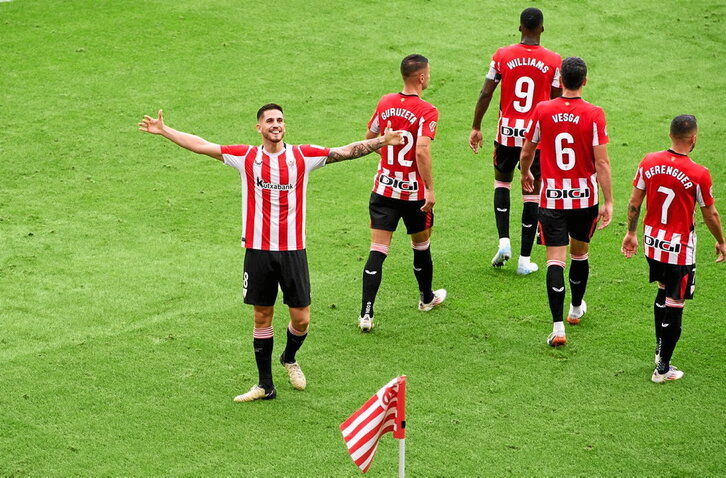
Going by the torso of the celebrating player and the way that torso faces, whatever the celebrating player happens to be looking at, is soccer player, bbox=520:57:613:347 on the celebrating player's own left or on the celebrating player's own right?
on the celebrating player's own left

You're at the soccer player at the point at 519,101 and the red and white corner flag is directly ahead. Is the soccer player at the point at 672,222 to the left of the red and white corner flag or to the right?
left

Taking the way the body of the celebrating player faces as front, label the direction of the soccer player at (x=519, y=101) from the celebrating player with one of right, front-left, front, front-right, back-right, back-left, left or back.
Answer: back-left

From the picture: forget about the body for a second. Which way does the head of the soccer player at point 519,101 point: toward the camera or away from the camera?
away from the camera

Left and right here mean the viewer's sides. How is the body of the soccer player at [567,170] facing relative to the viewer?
facing away from the viewer

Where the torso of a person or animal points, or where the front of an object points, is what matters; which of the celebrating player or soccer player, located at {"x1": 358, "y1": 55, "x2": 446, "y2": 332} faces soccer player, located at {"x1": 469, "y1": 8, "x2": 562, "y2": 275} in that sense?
soccer player, located at {"x1": 358, "y1": 55, "x2": 446, "y2": 332}

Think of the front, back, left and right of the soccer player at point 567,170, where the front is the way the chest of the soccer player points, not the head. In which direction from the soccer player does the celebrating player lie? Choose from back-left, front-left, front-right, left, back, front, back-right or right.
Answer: back-left

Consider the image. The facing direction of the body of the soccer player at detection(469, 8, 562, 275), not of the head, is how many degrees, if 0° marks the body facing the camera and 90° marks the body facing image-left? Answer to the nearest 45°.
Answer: approximately 180°

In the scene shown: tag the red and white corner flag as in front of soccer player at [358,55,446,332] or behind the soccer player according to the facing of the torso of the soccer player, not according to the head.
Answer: behind

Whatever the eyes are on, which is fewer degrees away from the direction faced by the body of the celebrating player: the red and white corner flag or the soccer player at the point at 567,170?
the red and white corner flag

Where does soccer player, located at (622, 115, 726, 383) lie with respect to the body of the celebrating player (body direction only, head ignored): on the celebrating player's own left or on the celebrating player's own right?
on the celebrating player's own left

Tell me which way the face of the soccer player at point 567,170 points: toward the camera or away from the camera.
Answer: away from the camera

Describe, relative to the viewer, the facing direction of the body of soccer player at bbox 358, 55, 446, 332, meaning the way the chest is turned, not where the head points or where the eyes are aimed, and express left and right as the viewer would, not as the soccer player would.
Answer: facing away from the viewer and to the right of the viewer

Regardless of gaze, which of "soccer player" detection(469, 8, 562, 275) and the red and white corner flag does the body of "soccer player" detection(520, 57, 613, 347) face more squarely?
the soccer player

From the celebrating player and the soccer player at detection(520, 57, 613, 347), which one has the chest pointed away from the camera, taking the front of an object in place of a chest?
the soccer player
